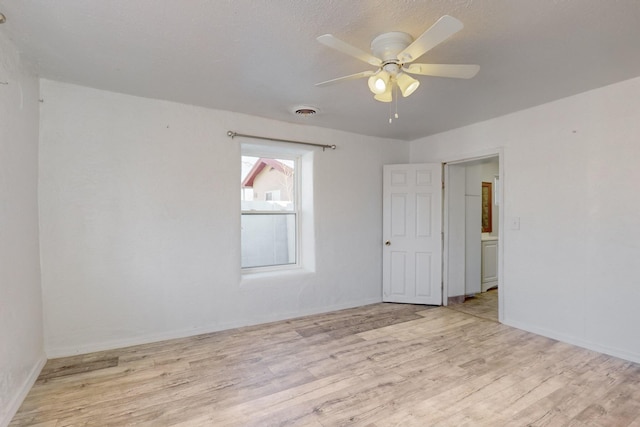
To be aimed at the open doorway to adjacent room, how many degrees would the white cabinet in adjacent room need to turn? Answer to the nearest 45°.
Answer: approximately 45° to its right

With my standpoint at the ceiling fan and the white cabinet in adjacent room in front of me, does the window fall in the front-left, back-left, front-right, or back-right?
front-left
